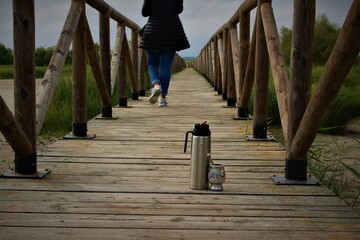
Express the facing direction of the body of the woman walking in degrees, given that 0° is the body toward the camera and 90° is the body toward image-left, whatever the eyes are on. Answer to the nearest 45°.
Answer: approximately 180°

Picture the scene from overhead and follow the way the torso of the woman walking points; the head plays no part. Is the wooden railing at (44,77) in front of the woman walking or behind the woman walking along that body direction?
behind

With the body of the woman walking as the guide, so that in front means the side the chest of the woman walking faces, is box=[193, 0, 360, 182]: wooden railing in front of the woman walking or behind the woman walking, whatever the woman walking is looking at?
behind

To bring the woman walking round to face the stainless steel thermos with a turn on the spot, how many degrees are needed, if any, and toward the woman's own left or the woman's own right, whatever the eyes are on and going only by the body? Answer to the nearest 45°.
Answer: approximately 180°
